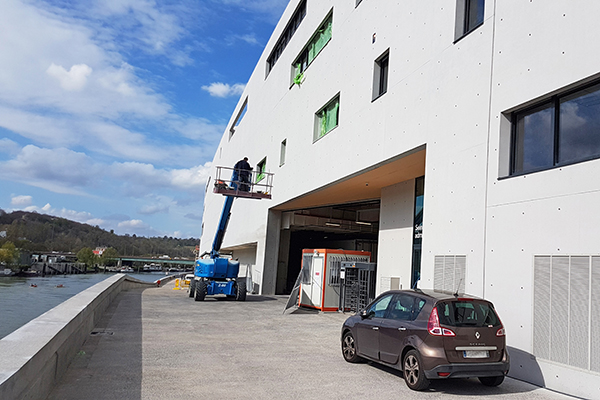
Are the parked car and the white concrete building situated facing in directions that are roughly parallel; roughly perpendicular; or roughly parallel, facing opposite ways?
roughly perpendicular

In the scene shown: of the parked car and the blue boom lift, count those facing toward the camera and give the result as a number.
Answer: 1

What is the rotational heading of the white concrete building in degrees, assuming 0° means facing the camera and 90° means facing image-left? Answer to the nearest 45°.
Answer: approximately 45°

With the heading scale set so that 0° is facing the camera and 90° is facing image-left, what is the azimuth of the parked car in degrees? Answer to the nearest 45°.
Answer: approximately 135°

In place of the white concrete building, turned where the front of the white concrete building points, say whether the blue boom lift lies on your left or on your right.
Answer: on your right
